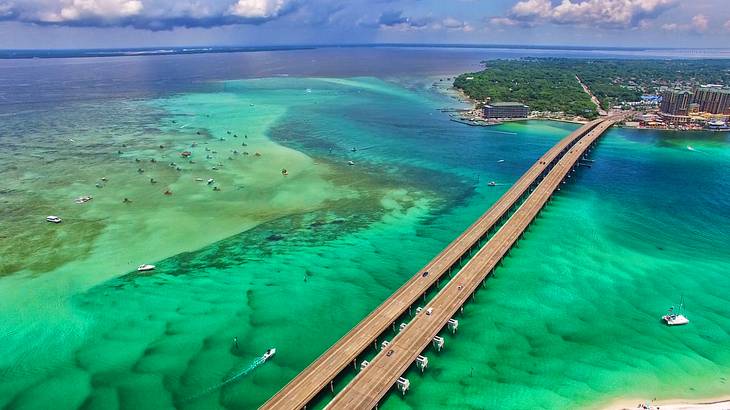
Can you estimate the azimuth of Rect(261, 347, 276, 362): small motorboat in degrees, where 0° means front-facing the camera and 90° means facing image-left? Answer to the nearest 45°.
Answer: approximately 225°
